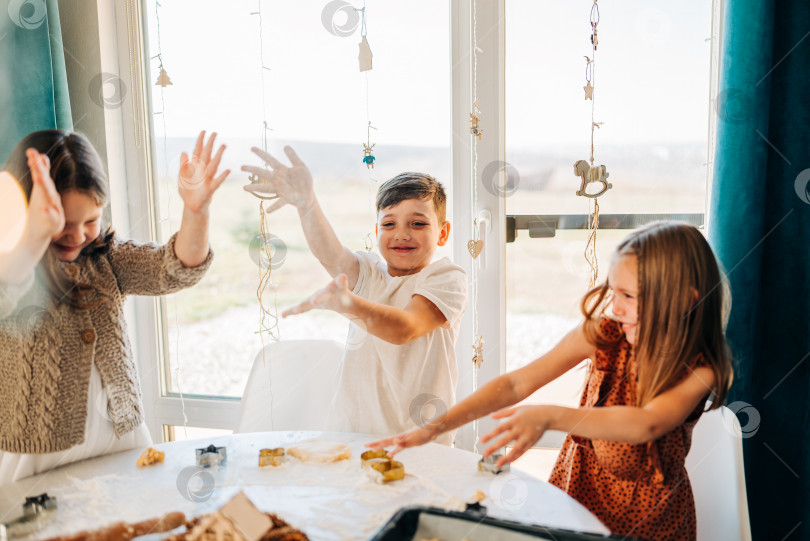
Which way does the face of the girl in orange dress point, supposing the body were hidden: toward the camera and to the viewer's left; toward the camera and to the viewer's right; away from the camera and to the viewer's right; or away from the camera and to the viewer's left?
toward the camera and to the viewer's left

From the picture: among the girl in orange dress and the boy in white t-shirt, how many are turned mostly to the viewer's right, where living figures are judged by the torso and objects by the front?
0

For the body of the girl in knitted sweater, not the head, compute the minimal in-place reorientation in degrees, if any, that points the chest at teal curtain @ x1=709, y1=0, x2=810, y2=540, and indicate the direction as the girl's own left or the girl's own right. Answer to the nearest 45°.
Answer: approximately 45° to the girl's own left

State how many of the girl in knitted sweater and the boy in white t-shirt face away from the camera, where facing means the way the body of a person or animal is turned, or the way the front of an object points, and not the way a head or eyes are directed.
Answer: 0
